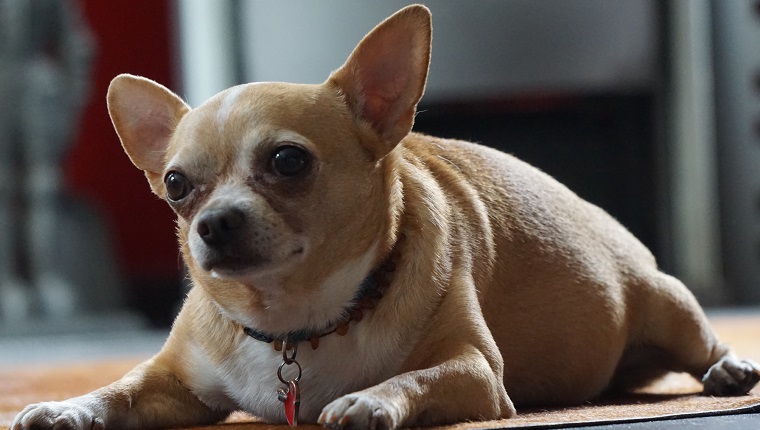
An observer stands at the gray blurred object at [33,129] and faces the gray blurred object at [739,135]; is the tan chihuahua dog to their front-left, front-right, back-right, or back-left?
front-right

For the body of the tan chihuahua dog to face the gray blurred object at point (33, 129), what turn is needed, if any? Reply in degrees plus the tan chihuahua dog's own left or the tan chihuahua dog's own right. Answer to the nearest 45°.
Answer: approximately 90° to the tan chihuahua dog's own right

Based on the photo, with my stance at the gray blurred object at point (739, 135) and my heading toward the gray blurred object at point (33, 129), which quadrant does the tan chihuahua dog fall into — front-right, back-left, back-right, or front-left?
front-left

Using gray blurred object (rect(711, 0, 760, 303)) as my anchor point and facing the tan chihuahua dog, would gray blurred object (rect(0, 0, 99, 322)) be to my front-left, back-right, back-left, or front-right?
front-right

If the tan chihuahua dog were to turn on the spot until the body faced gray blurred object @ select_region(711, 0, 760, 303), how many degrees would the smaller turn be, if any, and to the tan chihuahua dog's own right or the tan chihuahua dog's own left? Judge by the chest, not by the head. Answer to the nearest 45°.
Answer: approximately 180°

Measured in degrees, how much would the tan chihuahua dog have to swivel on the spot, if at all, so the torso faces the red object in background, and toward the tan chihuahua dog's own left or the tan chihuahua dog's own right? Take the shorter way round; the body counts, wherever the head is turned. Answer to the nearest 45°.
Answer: approximately 135° to the tan chihuahua dog's own right
